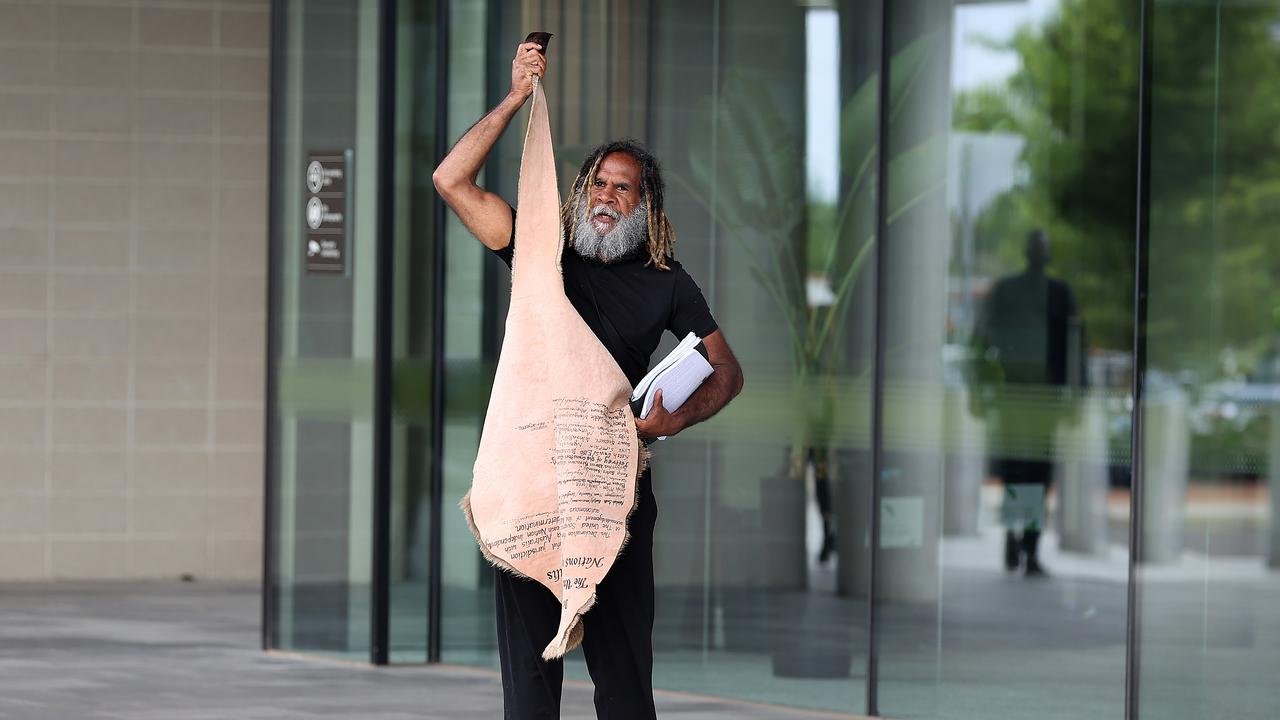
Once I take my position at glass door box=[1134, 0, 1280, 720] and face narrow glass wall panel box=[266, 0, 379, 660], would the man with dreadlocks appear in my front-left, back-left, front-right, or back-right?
front-left

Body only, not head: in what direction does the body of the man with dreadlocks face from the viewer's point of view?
toward the camera

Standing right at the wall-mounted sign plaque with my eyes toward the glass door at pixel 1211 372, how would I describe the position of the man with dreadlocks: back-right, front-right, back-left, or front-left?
front-right

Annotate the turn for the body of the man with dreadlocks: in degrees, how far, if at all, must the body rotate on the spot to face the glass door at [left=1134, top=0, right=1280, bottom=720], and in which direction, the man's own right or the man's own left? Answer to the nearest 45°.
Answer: approximately 135° to the man's own left

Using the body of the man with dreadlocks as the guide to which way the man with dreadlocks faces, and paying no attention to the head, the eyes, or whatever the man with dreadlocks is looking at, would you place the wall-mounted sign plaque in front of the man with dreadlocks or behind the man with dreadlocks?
behind

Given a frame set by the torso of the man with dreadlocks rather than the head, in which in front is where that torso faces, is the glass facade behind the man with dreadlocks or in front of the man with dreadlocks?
behind
